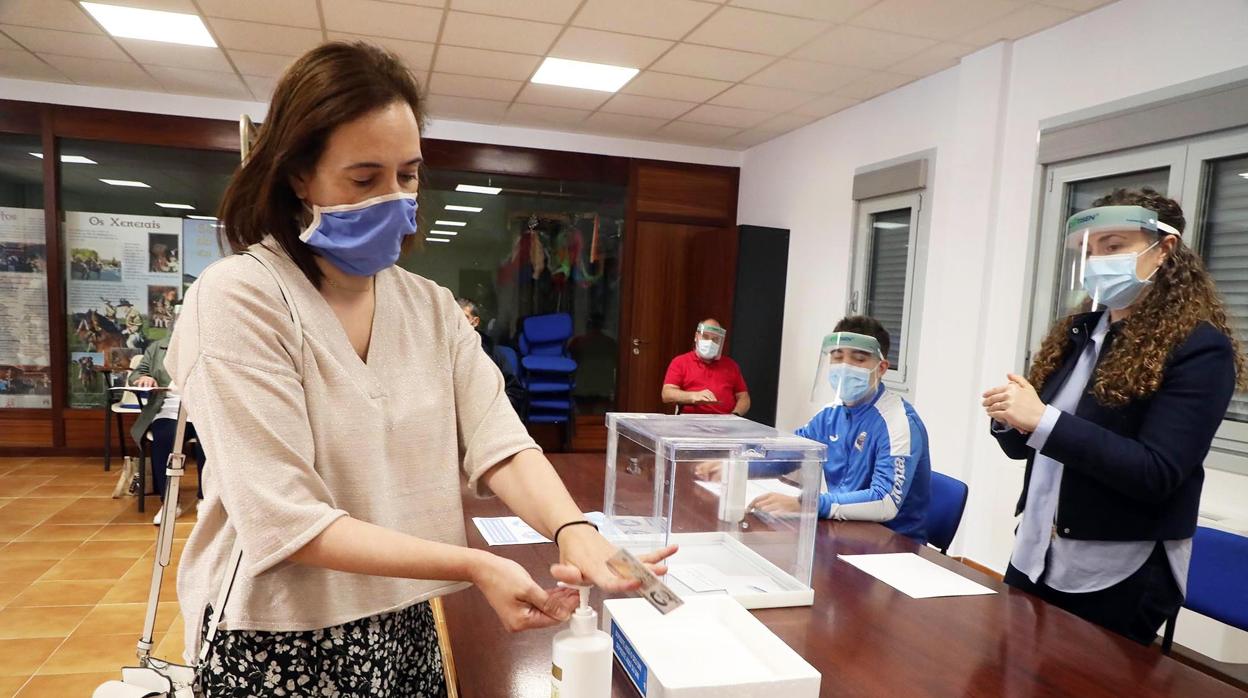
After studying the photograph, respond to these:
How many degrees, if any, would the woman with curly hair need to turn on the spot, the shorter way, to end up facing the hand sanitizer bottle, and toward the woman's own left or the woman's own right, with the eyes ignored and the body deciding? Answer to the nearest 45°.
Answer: approximately 45° to the woman's own left

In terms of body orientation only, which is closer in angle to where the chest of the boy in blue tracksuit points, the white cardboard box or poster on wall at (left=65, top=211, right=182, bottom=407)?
the white cardboard box

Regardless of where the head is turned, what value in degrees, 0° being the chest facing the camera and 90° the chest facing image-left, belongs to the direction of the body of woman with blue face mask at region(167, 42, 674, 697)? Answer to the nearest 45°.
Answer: approximately 315°

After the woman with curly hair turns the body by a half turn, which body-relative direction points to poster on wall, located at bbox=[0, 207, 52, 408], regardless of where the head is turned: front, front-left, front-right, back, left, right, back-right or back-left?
back-left

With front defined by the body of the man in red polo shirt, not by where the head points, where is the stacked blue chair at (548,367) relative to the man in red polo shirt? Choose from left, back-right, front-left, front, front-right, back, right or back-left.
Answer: back-right

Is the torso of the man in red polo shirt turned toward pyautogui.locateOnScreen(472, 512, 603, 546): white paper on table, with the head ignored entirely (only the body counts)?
yes

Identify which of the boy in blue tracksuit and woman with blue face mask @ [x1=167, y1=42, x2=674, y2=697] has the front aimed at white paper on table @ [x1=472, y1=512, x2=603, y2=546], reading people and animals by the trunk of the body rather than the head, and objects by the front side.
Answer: the boy in blue tracksuit

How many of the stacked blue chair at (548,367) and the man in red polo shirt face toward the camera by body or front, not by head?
2

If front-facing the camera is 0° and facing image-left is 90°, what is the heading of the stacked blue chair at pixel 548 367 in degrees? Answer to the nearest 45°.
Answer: approximately 0°

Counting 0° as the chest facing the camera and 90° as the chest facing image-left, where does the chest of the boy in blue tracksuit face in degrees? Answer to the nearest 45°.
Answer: approximately 45°

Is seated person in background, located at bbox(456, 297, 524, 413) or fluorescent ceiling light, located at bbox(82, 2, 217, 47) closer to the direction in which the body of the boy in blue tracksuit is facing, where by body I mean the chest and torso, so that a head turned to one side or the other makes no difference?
the fluorescent ceiling light

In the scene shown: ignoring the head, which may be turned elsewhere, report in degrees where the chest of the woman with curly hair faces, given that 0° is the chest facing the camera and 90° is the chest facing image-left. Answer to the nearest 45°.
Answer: approximately 45°
